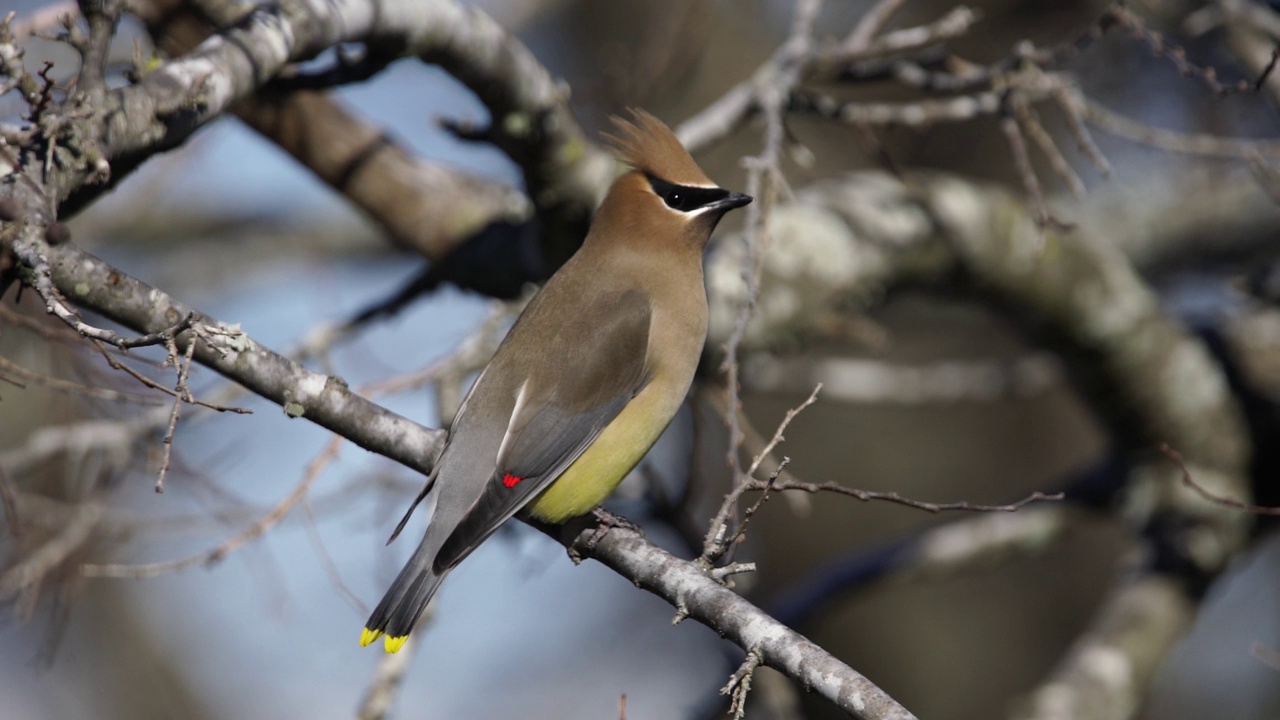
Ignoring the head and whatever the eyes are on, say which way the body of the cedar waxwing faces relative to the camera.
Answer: to the viewer's right

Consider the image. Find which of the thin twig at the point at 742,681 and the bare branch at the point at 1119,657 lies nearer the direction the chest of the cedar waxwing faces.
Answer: the bare branch

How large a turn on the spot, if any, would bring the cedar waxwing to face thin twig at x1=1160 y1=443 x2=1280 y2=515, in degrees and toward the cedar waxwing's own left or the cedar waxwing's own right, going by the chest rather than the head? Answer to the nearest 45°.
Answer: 0° — it already faces it
